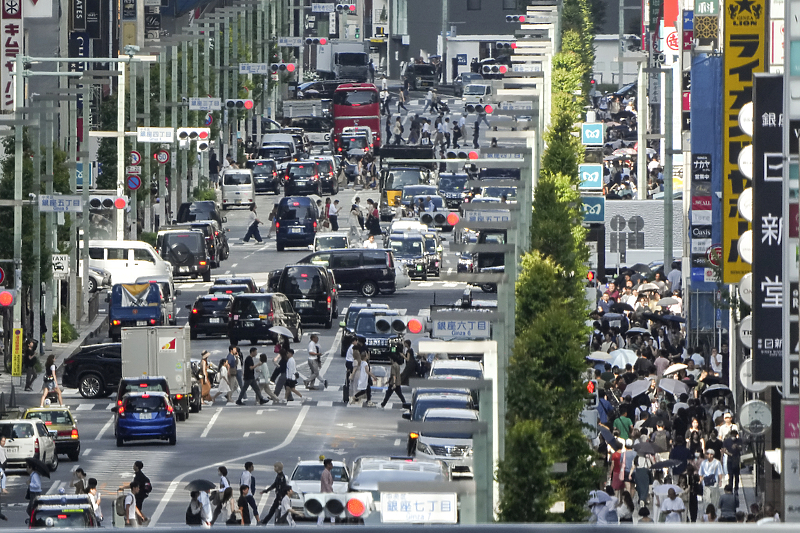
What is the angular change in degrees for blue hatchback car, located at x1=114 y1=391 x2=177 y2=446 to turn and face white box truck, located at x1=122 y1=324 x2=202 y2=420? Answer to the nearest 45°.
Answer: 0° — it already faces it

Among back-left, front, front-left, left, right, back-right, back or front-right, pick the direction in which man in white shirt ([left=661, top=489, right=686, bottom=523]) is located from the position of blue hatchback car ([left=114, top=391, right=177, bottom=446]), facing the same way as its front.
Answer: back-right

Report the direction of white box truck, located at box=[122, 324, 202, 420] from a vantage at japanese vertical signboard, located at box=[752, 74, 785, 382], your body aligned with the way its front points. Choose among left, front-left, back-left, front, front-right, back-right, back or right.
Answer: back-right

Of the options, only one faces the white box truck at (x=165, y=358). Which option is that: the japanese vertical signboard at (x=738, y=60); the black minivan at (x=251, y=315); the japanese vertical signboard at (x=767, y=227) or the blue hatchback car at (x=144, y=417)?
the blue hatchback car

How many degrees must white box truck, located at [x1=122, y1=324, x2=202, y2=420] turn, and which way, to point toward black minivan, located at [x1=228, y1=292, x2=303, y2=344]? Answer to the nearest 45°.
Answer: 0° — it already faces it

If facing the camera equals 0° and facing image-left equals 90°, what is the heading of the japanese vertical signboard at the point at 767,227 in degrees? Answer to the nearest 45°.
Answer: approximately 0°

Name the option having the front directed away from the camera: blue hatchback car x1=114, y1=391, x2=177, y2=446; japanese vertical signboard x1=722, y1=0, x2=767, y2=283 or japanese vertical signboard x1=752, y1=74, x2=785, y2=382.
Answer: the blue hatchback car

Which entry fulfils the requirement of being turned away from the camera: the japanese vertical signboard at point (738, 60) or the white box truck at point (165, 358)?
the white box truck

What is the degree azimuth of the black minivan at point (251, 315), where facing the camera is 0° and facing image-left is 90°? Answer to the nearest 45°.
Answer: approximately 225°

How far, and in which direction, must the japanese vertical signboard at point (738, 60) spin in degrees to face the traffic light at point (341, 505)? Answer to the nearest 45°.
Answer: approximately 45° to its right

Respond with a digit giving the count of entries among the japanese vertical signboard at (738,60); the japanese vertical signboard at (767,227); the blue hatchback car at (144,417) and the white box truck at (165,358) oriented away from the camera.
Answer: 2

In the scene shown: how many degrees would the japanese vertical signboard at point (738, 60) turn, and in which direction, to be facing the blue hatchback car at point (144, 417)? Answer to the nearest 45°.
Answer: approximately 90° to its right

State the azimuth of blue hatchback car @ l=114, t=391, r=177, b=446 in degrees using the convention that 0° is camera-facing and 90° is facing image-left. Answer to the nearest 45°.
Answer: approximately 180°

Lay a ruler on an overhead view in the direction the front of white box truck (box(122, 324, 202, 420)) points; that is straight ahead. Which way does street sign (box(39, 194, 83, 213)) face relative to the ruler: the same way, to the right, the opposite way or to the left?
the opposite way

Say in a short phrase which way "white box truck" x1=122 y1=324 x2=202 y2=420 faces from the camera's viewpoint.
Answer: facing away from the viewer

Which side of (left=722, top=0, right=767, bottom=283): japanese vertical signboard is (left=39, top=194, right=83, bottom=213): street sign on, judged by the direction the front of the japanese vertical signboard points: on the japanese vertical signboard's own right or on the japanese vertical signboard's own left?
on the japanese vertical signboard's own right
